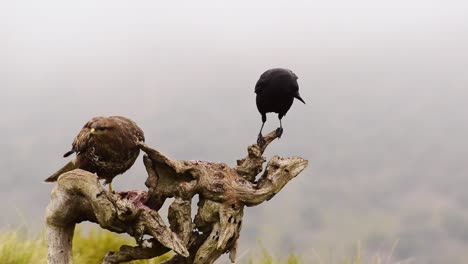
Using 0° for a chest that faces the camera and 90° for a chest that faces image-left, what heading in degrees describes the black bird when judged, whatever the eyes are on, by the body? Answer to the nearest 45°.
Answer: approximately 315°
